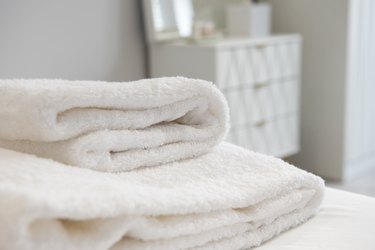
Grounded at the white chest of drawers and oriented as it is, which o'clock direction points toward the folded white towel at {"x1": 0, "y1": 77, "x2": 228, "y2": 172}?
The folded white towel is roughly at 2 o'clock from the white chest of drawers.

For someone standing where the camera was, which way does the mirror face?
facing the viewer and to the right of the viewer

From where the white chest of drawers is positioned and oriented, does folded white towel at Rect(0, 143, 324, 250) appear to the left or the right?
on its right

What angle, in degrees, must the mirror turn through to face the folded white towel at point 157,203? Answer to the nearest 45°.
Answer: approximately 45° to its right

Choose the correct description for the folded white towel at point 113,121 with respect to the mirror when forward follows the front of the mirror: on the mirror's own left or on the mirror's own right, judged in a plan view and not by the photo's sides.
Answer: on the mirror's own right

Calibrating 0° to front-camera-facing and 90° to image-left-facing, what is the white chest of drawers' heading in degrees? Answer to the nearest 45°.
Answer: approximately 315°
